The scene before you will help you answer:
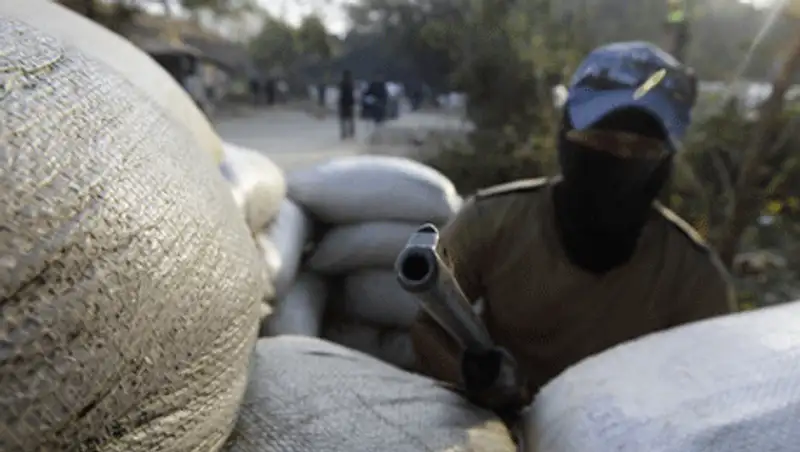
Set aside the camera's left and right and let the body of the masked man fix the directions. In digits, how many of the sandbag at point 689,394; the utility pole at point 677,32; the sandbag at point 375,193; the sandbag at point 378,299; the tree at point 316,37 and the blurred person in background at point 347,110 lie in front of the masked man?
1

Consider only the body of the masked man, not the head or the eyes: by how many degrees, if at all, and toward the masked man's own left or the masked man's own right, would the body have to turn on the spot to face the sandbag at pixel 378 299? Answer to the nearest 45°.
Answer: approximately 135° to the masked man's own right

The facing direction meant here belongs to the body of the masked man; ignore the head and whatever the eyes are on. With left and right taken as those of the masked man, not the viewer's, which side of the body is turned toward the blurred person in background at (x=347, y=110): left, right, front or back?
back

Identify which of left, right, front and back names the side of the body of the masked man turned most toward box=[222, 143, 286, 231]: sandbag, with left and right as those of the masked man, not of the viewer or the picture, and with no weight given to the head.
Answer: right

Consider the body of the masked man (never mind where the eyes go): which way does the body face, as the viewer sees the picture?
toward the camera

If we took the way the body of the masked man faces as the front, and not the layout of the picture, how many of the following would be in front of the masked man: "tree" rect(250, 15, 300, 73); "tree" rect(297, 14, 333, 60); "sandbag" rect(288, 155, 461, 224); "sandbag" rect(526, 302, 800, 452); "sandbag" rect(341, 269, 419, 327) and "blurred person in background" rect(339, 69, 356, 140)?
1

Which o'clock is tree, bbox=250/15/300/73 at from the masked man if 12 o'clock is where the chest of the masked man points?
The tree is roughly at 5 o'clock from the masked man.

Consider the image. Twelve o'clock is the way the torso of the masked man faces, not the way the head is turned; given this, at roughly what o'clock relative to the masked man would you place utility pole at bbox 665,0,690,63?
The utility pole is roughly at 6 o'clock from the masked man.

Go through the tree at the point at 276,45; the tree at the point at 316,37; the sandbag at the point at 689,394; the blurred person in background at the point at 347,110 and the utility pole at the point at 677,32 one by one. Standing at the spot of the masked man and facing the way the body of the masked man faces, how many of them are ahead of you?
1

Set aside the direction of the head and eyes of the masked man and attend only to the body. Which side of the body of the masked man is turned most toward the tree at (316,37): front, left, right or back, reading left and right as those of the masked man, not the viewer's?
back

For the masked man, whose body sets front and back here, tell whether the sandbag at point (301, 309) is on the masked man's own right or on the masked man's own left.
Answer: on the masked man's own right
